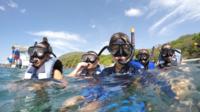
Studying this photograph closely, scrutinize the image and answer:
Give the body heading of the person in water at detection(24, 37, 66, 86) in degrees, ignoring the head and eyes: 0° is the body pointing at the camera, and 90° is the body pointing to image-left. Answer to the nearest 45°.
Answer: approximately 45°

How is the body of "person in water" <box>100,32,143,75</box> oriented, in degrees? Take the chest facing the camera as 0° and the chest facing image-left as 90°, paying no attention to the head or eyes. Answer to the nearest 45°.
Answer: approximately 0°

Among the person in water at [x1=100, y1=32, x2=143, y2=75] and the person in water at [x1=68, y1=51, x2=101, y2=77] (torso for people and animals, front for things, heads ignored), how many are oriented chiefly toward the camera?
2
